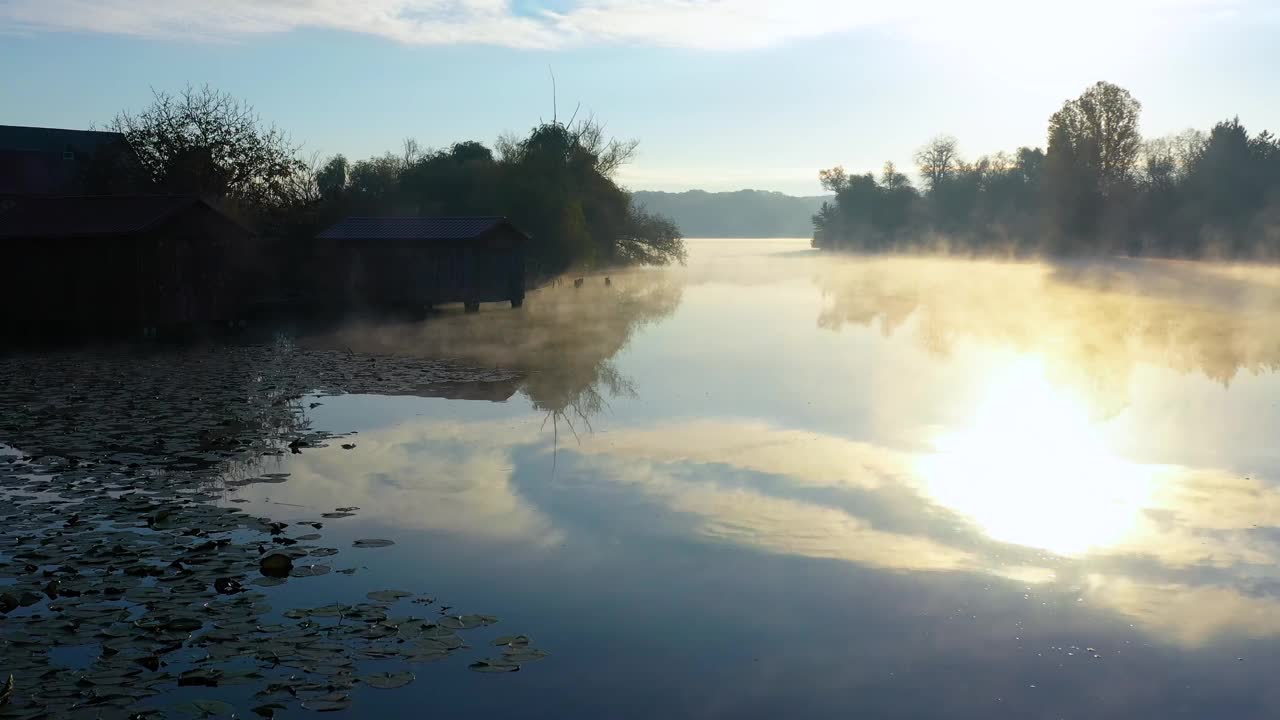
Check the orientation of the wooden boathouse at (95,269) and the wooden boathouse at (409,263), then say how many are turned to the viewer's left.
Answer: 0

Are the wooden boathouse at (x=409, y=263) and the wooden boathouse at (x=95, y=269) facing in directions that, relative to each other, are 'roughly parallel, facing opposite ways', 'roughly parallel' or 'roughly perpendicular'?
roughly parallel

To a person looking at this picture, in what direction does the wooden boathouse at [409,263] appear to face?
facing the viewer and to the right of the viewer

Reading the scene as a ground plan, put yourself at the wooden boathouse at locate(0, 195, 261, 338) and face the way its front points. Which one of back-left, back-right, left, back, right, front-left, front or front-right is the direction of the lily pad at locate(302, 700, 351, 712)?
front-right

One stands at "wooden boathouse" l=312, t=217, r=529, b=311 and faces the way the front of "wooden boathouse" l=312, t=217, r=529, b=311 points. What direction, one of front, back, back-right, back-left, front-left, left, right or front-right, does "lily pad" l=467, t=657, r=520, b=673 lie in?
front-right

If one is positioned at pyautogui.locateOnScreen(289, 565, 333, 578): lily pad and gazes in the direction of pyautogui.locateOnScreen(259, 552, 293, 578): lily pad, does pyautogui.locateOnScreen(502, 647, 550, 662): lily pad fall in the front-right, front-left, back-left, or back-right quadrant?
back-left

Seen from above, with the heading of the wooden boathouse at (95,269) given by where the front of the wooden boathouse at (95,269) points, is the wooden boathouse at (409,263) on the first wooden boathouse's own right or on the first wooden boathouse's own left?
on the first wooden boathouse's own left

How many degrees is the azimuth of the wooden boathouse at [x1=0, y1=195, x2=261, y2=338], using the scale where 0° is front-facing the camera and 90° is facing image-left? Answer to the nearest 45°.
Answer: approximately 315°

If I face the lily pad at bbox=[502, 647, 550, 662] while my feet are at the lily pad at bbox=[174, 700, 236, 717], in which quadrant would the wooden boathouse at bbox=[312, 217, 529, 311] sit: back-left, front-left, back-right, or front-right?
front-left

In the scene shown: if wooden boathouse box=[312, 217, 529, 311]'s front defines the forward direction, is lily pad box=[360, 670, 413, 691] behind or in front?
in front

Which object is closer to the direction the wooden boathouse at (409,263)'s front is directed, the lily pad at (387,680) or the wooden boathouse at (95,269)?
the lily pad

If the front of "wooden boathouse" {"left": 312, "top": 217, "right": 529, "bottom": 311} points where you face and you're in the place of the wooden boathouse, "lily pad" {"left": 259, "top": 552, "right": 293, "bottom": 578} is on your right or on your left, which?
on your right

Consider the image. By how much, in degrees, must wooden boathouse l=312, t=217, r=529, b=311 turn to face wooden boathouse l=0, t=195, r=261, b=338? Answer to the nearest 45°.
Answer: approximately 90° to its right
